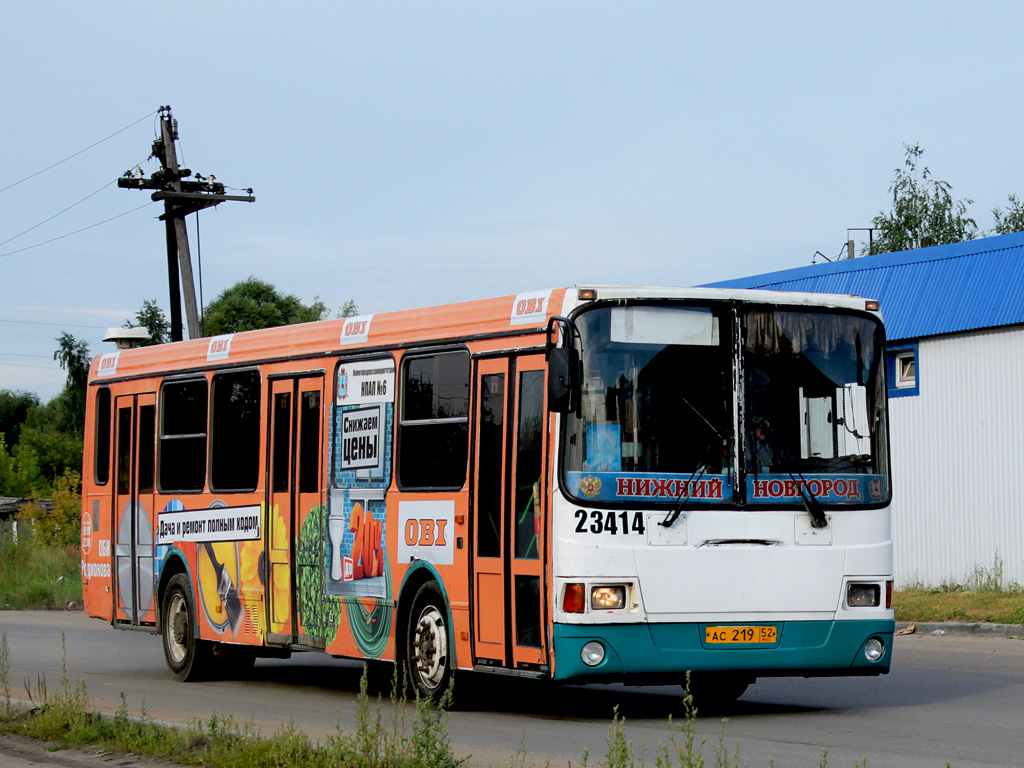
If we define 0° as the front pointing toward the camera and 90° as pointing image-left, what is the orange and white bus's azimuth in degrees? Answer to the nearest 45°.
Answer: approximately 315°

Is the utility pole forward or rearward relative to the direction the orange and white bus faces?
rearward
